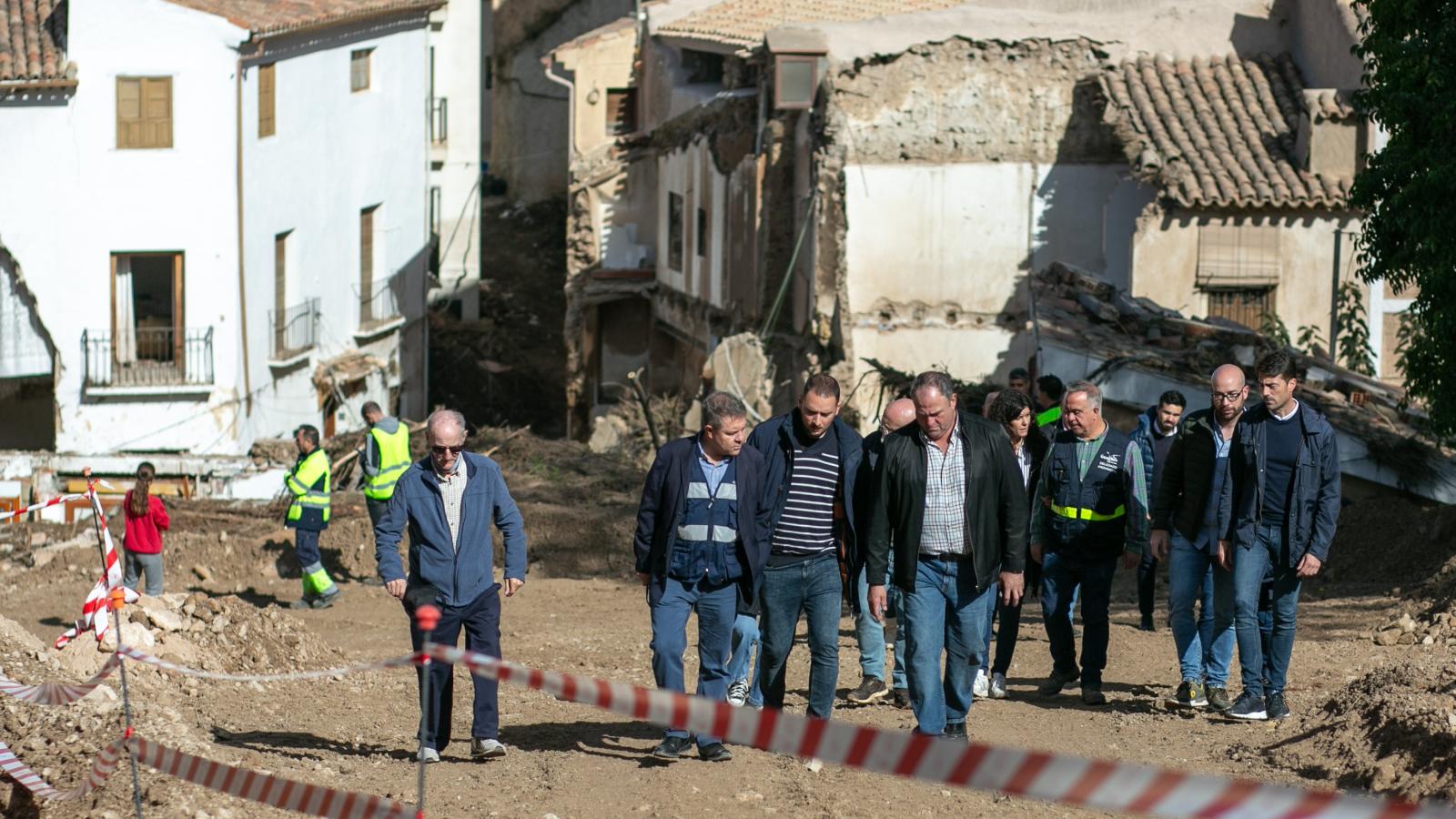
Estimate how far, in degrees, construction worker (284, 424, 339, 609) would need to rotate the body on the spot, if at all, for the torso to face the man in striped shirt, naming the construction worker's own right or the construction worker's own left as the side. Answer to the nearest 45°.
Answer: approximately 90° to the construction worker's own left

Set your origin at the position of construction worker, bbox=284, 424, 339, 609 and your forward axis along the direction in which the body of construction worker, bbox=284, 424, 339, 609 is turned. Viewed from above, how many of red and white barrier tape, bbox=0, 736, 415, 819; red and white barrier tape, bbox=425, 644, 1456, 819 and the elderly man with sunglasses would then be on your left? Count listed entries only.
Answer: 3

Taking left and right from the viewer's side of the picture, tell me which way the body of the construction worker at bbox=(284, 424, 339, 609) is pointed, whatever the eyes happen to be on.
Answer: facing to the left of the viewer

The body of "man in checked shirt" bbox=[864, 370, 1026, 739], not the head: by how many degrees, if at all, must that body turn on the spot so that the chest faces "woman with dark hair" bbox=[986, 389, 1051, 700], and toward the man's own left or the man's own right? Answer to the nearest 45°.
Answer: approximately 180°

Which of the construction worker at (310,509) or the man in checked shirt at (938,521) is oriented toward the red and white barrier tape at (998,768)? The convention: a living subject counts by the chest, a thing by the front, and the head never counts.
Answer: the man in checked shirt

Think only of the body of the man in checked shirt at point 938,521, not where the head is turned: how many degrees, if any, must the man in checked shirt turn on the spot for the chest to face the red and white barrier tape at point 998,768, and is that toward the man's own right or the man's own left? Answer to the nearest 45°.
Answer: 0° — they already face it

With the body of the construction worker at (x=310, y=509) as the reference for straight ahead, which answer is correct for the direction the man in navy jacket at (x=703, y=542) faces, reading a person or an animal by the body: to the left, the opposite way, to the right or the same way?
to the left

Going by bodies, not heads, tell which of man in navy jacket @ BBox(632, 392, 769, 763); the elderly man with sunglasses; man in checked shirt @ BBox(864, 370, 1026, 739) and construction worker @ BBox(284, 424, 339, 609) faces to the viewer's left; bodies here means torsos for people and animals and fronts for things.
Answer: the construction worker

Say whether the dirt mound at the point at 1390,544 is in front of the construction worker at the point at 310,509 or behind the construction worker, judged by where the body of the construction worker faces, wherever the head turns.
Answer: behind

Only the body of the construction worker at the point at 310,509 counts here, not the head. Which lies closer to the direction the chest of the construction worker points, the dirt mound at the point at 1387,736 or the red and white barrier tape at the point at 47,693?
the red and white barrier tape

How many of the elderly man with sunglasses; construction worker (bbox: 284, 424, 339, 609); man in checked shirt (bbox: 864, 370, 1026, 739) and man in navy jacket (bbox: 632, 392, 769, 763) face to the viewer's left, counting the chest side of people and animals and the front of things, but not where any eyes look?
1

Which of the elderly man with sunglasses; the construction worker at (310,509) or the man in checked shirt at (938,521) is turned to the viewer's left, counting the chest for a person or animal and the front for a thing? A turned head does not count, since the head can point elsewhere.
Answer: the construction worker
